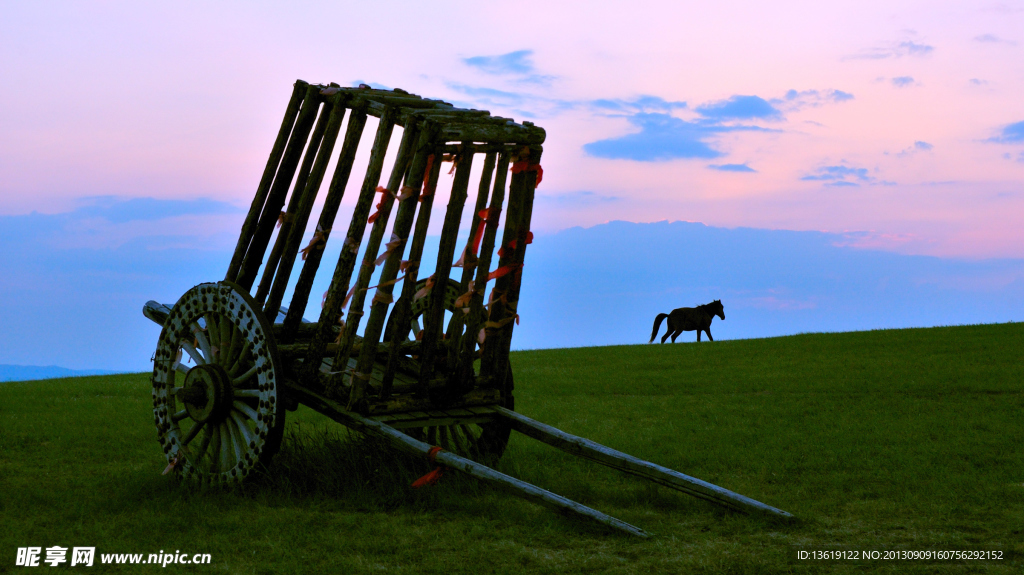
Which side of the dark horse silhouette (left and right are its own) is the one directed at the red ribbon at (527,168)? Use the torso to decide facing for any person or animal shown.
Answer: right

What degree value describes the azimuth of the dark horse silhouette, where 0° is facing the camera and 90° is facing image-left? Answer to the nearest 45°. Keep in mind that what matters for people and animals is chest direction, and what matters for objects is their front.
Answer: approximately 270°

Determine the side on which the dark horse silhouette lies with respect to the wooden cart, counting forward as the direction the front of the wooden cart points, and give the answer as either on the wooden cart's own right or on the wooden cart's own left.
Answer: on the wooden cart's own left

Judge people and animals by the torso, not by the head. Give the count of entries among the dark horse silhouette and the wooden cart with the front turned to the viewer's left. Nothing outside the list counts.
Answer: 0
